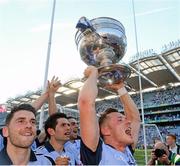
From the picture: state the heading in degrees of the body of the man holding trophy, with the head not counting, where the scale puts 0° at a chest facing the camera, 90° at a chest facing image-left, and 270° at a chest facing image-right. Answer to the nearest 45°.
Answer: approximately 315°

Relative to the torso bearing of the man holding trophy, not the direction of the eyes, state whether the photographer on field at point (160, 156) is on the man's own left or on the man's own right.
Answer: on the man's own left
